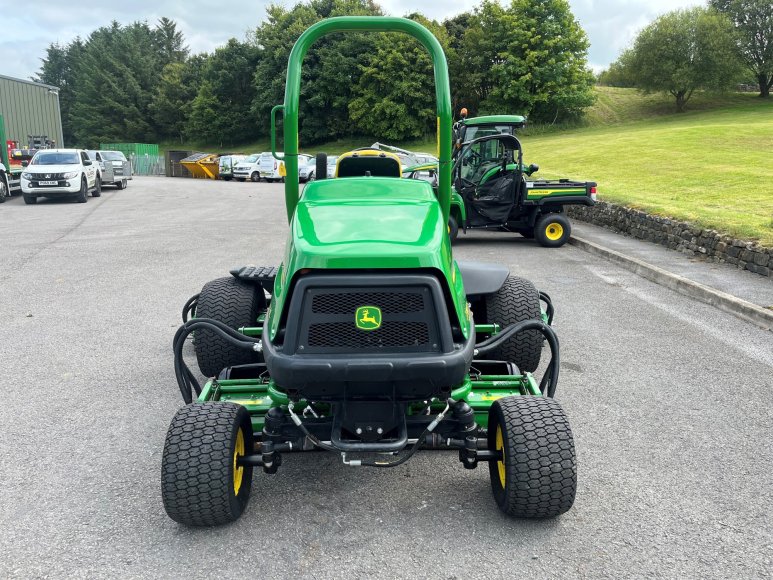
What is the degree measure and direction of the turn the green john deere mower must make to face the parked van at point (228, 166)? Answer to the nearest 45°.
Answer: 0° — it already faces it

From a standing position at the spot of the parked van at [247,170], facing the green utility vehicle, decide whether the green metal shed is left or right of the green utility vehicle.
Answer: right

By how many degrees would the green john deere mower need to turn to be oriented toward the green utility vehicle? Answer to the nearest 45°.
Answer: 0° — it already faces it

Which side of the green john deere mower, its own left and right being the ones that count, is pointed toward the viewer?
back

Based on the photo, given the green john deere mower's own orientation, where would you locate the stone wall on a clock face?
The stone wall is roughly at 1 o'clock from the green john deere mower.
